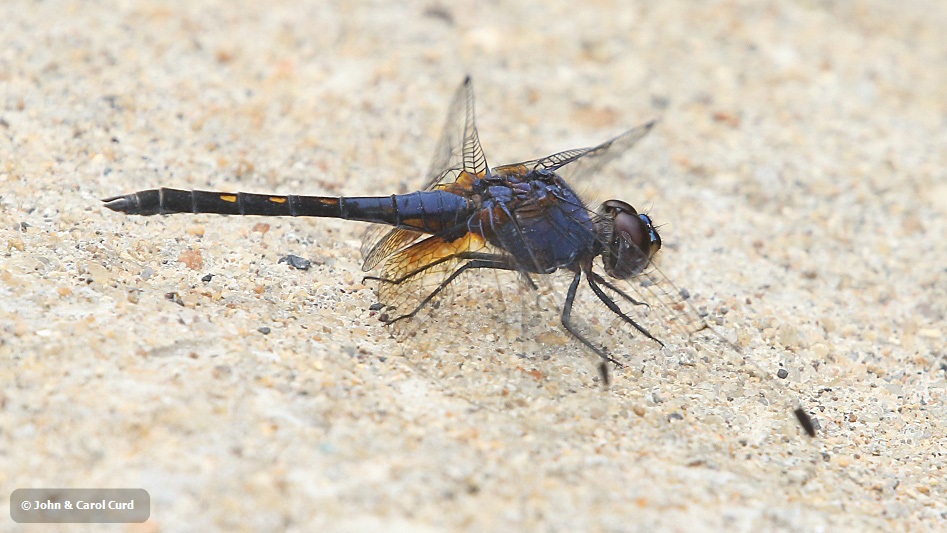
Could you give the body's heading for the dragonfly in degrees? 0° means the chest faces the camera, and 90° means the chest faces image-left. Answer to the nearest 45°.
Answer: approximately 270°

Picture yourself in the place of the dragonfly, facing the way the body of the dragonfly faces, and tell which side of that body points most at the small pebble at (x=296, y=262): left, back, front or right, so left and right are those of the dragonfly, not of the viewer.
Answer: back
